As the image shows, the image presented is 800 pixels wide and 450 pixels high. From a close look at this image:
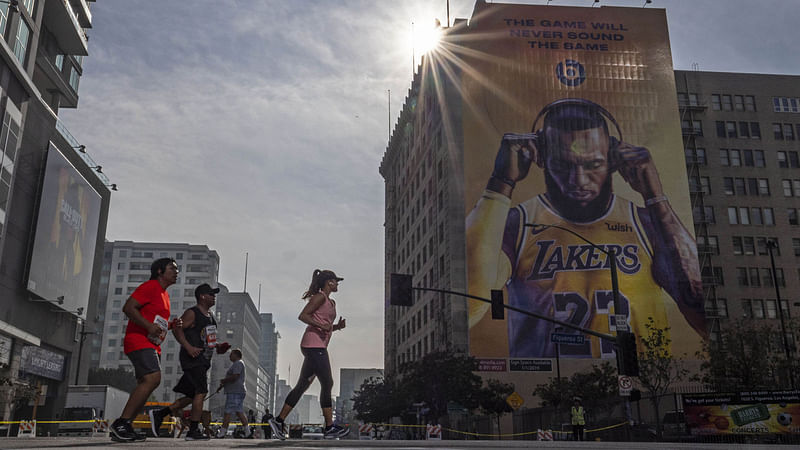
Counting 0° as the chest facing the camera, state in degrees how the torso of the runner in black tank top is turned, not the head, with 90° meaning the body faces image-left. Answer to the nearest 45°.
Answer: approximately 270°

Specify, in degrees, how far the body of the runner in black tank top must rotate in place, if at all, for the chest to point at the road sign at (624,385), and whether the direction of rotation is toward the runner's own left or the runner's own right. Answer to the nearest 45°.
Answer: approximately 45° to the runner's own left

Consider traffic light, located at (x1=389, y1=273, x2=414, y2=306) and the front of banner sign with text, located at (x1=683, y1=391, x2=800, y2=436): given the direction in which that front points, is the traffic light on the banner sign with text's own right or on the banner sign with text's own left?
on the banner sign with text's own right

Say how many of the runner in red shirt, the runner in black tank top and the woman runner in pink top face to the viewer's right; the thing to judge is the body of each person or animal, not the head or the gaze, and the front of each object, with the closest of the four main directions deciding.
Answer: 3

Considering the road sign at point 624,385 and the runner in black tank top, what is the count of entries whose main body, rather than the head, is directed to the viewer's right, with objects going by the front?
1

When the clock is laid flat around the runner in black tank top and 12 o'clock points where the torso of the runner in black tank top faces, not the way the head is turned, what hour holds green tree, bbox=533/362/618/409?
The green tree is roughly at 10 o'clock from the runner in black tank top.

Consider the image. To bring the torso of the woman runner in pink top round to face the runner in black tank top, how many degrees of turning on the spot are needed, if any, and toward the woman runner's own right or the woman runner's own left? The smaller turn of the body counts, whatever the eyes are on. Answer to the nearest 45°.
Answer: approximately 135° to the woman runner's own right

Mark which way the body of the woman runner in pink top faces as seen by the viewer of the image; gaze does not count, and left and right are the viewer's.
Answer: facing to the right of the viewer

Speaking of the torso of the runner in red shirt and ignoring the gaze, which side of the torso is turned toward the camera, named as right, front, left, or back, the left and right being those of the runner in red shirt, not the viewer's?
right

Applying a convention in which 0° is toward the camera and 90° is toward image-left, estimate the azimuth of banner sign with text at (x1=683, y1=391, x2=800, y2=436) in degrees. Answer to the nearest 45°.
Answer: approximately 0°

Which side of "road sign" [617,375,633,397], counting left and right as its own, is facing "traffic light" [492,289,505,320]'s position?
right

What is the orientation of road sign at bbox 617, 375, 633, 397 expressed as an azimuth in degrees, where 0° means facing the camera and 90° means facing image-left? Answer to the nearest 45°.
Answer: approximately 0°

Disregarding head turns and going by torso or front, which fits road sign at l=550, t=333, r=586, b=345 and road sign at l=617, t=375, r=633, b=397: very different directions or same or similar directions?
same or similar directions

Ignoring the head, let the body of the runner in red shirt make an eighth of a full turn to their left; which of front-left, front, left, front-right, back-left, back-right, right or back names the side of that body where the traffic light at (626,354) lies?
front

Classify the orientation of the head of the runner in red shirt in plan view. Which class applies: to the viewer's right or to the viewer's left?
to the viewer's right
